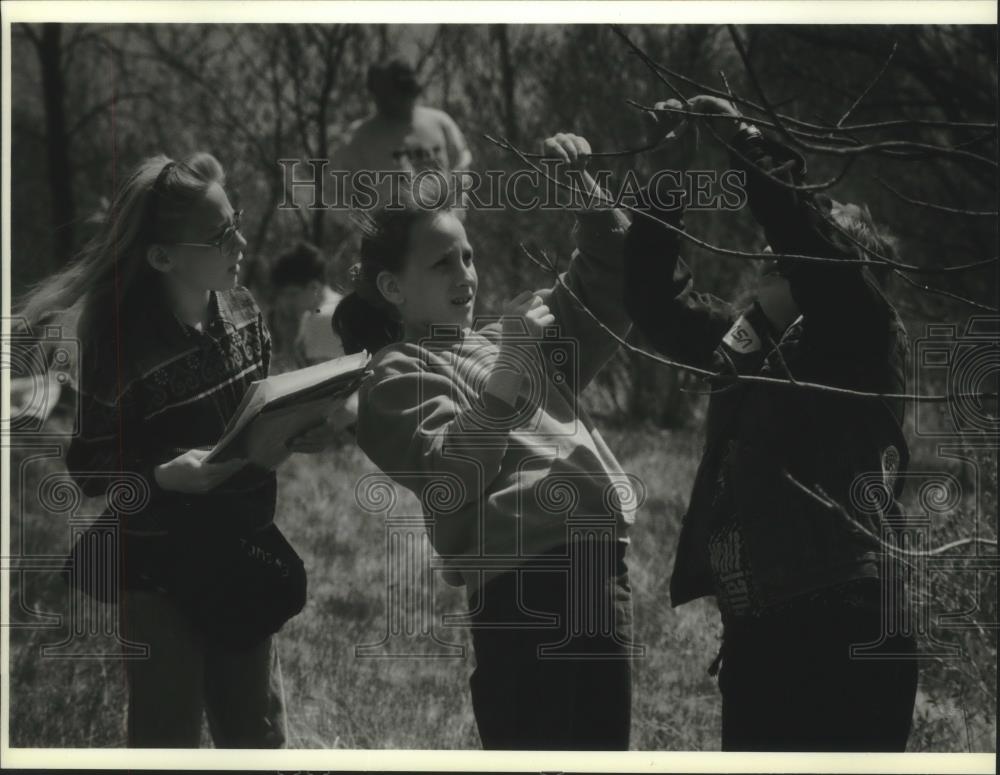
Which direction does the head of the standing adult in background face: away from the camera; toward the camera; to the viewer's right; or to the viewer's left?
toward the camera

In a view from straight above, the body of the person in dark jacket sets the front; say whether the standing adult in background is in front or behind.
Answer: in front

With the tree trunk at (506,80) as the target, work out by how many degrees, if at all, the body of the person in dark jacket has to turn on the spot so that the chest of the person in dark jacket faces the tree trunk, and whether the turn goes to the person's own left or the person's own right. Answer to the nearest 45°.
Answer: approximately 45° to the person's own right

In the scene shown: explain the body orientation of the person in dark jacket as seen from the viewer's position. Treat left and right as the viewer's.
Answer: facing to the left of the viewer

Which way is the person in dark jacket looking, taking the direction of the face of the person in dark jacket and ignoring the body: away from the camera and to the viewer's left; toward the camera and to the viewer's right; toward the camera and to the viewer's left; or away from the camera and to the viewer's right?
away from the camera and to the viewer's left

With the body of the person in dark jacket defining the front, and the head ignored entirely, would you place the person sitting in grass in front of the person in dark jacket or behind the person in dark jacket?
in front
